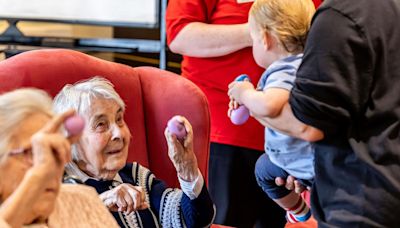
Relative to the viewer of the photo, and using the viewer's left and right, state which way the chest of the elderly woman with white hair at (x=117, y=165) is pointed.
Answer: facing the viewer and to the right of the viewer

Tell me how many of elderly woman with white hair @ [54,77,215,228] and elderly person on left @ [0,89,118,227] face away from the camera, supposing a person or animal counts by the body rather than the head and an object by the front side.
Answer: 0

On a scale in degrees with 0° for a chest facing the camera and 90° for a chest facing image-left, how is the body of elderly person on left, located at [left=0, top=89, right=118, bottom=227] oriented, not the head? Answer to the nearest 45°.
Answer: approximately 315°

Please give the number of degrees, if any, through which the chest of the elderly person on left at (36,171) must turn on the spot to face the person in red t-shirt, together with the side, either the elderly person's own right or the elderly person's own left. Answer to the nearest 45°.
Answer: approximately 90° to the elderly person's own left

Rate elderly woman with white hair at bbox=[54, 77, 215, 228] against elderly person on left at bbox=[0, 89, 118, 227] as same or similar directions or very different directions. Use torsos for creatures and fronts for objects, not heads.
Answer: same or similar directions

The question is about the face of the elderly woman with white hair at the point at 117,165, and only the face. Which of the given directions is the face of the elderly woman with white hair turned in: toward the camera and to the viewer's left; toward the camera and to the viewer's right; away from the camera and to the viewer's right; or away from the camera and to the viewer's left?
toward the camera and to the viewer's right

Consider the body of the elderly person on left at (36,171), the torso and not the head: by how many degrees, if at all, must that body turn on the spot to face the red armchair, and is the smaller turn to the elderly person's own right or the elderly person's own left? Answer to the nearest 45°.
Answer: approximately 90° to the elderly person's own left
